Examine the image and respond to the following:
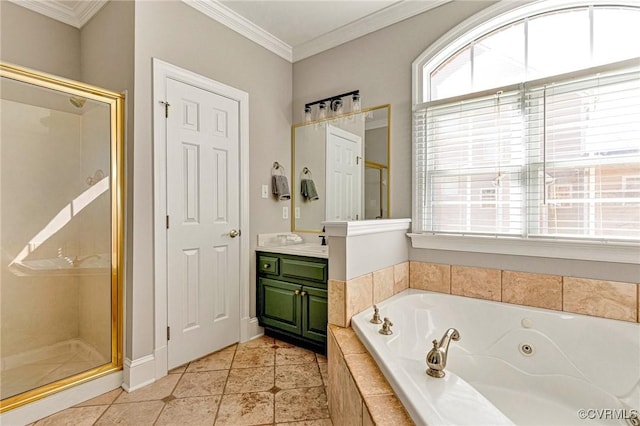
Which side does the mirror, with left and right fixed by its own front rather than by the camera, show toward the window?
left

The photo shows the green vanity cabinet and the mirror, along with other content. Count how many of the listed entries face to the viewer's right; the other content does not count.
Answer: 0

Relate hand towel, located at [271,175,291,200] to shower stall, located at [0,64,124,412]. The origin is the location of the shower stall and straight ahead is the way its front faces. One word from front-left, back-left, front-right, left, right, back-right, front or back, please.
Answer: front-left

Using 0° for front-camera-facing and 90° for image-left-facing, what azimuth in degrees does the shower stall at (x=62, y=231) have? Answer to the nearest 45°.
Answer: approximately 315°

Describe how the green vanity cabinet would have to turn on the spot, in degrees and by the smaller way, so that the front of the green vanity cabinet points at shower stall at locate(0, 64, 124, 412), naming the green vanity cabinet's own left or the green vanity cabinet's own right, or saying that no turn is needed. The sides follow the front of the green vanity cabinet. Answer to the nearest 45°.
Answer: approximately 45° to the green vanity cabinet's own right

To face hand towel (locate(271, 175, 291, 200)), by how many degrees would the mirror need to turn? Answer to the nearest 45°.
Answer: approximately 45° to its right

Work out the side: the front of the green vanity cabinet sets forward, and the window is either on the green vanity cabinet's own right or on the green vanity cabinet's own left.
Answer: on the green vanity cabinet's own left

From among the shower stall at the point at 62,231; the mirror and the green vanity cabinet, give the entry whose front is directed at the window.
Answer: the shower stall

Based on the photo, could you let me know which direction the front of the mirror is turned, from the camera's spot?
facing the viewer and to the left of the viewer

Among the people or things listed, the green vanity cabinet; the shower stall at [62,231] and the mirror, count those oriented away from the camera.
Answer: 0

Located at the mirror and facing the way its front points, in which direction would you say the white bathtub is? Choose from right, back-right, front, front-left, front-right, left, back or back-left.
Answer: left

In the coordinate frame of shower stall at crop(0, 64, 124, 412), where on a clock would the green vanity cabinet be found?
The green vanity cabinet is roughly at 11 o'clock from the shower stall.
